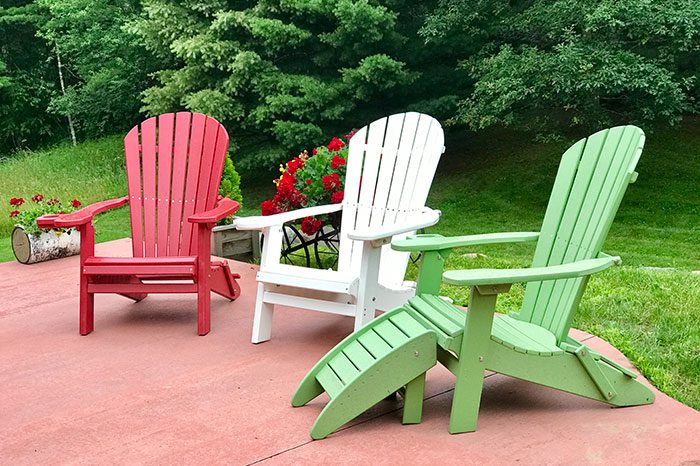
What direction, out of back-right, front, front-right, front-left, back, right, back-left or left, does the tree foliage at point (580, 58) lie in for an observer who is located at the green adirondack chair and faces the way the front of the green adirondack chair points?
back-right

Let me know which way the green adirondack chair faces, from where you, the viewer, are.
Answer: facing the viewer and to the left of the viewer

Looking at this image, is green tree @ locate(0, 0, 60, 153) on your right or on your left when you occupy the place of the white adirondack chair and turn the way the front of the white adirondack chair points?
on your right

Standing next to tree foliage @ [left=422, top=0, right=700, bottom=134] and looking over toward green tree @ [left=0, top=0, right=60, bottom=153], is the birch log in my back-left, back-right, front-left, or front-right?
front-left

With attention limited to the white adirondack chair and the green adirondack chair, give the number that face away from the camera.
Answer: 0

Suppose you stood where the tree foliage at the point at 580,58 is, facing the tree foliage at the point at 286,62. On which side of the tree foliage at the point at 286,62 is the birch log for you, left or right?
left

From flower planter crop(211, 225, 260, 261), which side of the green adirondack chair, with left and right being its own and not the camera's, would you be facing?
right

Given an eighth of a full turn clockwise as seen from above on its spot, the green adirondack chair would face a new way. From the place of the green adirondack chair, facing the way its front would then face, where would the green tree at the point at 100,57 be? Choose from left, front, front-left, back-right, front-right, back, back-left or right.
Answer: front-right

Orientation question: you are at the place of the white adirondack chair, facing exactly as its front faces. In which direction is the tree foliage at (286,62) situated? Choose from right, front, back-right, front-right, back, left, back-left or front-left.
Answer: back-right

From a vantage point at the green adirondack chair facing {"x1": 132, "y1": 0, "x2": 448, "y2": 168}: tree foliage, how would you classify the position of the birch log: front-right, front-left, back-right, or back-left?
front-left

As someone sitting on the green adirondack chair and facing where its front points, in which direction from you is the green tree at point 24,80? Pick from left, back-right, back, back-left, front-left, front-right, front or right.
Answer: right
